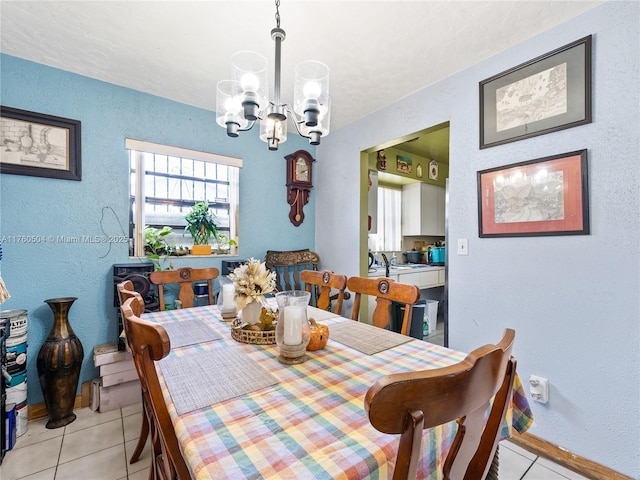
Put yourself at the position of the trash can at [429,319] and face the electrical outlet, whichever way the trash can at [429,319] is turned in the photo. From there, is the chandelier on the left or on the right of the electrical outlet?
right

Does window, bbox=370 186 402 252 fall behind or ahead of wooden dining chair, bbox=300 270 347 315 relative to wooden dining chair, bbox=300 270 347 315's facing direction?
behind

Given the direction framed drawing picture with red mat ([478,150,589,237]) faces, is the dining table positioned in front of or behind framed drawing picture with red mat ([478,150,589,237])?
in front

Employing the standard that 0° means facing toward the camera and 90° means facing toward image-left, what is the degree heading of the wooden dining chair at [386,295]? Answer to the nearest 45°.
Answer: approximately 45°

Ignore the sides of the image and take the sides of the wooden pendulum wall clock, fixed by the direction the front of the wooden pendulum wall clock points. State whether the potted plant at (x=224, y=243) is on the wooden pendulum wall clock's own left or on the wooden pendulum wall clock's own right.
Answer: on the wooden pendulum wall clock's own right

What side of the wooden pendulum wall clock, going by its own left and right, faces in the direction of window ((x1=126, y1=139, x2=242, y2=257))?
right

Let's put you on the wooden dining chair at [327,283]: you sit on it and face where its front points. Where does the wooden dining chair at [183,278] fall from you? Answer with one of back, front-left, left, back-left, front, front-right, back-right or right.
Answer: front-right

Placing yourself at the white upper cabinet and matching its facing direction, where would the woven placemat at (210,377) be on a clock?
The woven placemat is roughly at 2 o'clock from the white upper cabinet.

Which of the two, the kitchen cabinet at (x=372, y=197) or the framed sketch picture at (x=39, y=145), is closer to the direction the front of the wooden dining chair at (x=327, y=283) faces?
the framed sketch picture

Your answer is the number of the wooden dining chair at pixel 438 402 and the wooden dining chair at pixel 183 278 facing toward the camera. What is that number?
1

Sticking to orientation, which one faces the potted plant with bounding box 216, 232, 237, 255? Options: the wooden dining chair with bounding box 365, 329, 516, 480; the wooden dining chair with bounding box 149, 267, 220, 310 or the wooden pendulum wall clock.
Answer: the wooden dining chair with bounding box 365, 329, 516, 480

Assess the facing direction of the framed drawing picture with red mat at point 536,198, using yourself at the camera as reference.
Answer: facing the viewer and to the left of the viewer

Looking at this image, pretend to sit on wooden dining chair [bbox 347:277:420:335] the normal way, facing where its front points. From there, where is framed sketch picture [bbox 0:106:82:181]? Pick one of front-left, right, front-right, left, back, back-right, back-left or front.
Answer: front-right

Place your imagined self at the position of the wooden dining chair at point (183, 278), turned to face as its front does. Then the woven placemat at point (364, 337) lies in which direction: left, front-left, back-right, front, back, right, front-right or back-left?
front-left
